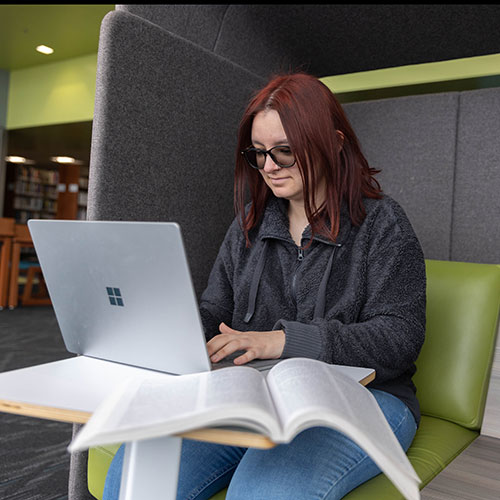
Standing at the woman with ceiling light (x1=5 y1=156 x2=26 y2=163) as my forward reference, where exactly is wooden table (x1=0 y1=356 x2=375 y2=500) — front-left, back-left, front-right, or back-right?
back-left

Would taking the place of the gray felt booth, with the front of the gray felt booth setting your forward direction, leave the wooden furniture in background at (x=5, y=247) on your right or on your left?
on your right

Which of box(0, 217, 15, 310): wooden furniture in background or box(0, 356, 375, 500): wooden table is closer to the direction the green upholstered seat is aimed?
the wooden table

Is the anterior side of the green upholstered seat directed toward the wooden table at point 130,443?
yes

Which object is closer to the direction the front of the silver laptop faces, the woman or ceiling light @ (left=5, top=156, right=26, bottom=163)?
the woman

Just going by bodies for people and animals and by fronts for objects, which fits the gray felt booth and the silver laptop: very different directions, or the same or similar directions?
very different directions

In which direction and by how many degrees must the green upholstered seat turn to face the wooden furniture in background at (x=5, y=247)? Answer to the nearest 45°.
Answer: approximately 90° to its right

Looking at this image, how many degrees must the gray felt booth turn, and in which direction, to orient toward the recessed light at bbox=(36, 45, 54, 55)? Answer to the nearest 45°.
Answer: approximately 90° to its right

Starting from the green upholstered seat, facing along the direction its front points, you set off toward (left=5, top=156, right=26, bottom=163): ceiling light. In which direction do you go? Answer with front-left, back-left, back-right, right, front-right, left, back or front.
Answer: right

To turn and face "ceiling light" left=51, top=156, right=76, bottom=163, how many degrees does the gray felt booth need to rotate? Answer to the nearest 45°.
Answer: approximately 90° to its right

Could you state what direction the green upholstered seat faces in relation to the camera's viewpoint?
facing the viewer and to the left of the viewer

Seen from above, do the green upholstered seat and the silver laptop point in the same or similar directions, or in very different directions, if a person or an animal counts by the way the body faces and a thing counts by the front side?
very different directions

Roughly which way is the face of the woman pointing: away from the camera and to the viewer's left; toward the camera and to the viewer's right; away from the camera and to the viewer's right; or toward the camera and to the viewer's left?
toward the camera and to the viewer's left

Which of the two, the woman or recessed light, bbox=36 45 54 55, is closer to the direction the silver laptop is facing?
the woman

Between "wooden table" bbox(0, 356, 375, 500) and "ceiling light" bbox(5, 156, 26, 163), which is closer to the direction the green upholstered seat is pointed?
the wooden table

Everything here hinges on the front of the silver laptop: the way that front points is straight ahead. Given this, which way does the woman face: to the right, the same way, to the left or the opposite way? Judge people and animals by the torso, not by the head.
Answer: the opposite way

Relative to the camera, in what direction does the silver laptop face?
facing away from the viewer and to the right of the viewer
